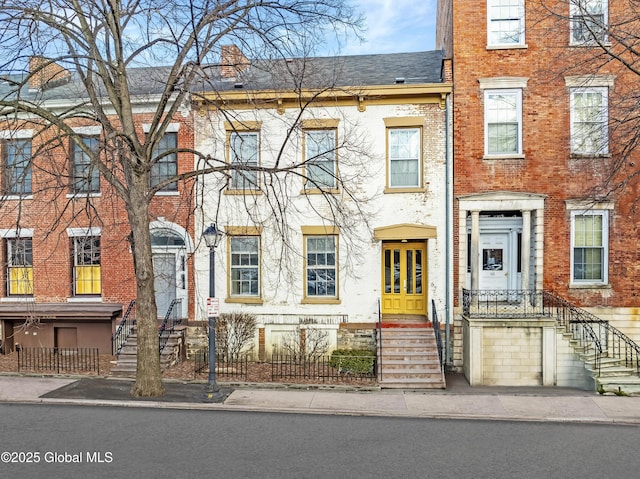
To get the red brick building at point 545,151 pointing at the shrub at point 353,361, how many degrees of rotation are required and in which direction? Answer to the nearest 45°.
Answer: approximately 45° to its right

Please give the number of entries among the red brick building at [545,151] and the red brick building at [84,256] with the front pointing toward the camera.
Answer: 2

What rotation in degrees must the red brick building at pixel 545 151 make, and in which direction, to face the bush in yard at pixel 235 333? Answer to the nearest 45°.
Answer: approximately 90° to its right

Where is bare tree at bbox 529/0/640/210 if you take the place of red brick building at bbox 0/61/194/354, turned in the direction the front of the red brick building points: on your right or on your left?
on your left
